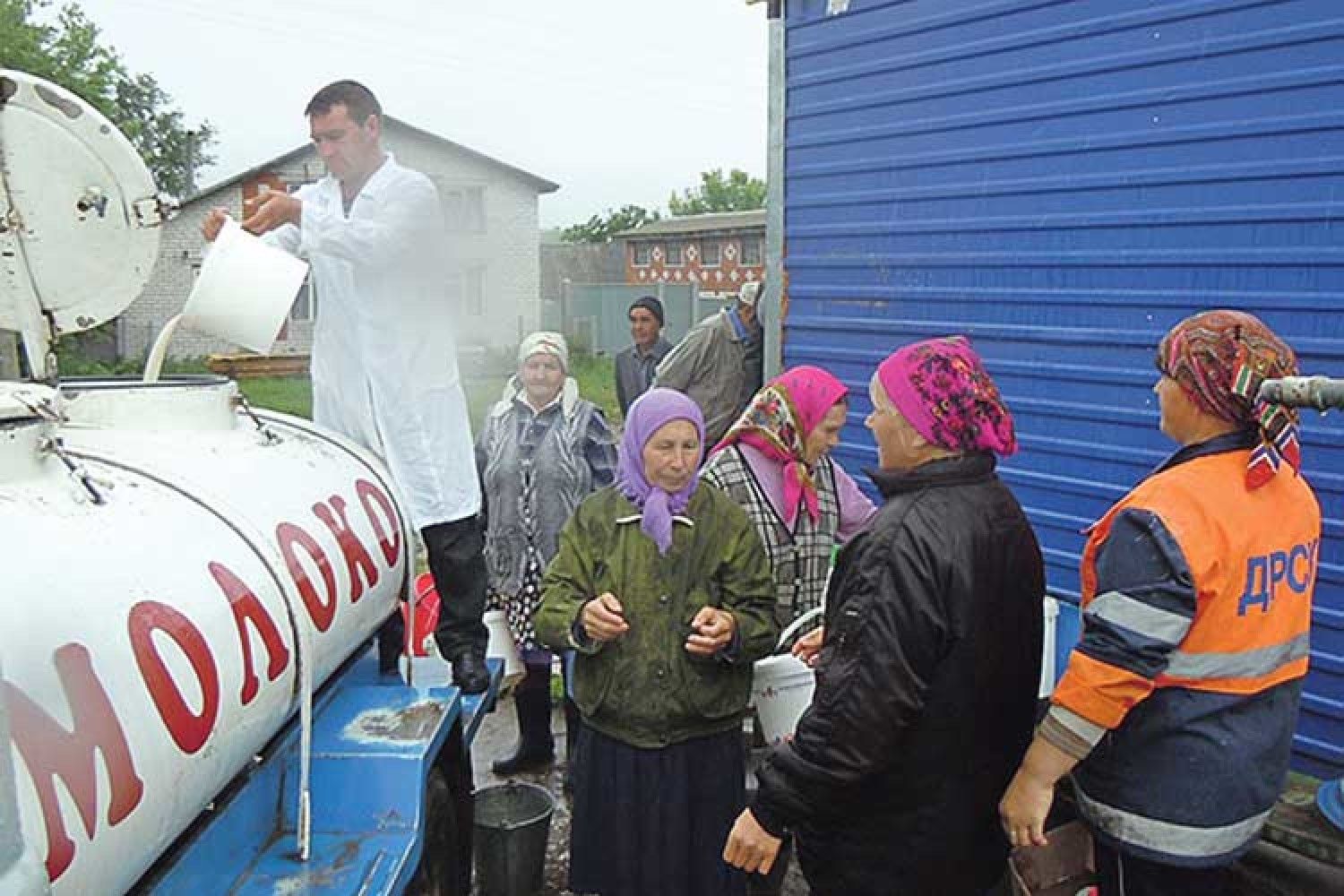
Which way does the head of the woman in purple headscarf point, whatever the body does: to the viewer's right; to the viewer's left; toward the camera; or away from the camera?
toward the camera

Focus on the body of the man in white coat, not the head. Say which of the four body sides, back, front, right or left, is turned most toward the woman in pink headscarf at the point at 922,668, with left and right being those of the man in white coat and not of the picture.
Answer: left

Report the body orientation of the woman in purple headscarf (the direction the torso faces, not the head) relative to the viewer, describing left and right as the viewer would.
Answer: facing the viewer

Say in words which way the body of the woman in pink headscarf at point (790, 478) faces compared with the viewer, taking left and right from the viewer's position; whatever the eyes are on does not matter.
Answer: facing the viewer and to the right of the viewer

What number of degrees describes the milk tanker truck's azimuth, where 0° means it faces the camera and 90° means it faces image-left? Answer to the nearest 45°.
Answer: approximately 45°

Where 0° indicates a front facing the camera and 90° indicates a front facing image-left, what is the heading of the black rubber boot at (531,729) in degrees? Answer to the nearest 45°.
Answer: approximately 45°

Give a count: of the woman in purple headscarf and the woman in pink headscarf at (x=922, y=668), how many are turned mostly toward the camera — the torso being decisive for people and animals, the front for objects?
1

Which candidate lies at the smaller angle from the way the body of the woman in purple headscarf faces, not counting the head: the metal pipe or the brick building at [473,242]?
the metal pipe

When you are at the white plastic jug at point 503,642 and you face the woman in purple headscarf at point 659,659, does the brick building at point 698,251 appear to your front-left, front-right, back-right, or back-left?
back-left

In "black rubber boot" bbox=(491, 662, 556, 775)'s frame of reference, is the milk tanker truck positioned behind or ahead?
ahead

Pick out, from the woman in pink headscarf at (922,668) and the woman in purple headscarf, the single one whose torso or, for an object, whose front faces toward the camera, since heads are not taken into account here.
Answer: the woman in purple headscarf

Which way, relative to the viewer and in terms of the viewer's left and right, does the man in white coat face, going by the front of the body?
facing the viewer and to the left of the viewer

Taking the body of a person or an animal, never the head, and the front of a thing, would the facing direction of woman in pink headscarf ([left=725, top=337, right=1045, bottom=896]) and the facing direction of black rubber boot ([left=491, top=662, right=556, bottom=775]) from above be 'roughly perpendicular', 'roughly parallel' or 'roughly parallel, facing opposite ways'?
roughly perpendicular

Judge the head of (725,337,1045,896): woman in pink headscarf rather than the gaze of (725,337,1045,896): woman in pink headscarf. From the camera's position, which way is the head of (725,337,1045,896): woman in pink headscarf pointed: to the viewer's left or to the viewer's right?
to the viewer's left

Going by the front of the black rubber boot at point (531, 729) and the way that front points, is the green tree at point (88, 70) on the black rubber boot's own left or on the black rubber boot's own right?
on the black rubber boot's own right

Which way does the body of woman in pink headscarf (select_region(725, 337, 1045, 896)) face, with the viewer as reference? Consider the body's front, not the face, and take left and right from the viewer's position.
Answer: facing away from the viewer and to the left of the viewer
